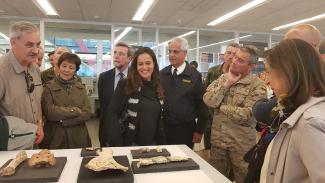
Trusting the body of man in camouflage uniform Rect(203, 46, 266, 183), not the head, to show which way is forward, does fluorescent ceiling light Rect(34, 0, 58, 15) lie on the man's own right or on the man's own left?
on the man's own right

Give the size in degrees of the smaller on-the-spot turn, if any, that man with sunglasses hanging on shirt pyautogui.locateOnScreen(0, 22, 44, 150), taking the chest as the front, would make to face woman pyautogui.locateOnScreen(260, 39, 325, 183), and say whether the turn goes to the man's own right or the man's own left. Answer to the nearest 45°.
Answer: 0° — they already face them

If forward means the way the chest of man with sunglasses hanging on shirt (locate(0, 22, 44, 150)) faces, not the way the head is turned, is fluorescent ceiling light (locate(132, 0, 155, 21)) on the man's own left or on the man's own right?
on the man's own left

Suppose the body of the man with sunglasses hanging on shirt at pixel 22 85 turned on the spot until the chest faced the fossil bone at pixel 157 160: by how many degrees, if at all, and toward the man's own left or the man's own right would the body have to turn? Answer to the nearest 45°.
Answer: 0° — they already face it

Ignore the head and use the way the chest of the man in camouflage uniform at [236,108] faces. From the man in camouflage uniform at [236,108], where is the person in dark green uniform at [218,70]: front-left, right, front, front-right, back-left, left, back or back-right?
back-right

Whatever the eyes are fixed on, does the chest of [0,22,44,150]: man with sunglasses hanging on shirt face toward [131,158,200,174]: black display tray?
yes

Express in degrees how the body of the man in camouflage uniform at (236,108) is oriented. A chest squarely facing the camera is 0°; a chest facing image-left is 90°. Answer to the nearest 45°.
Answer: approximately 45°

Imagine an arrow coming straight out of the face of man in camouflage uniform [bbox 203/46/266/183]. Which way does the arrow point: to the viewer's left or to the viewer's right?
to the viewer's left

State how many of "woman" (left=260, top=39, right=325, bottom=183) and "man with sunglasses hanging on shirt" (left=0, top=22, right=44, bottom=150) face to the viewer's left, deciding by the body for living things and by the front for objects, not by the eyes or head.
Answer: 1

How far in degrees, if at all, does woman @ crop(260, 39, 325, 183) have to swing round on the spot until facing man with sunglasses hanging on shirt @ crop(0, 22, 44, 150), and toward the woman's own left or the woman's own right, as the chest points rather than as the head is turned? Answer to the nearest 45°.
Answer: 0° — they already face them

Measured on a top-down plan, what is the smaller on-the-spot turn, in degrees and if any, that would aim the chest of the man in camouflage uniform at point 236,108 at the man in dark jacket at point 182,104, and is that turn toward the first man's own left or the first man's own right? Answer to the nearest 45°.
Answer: approximately 90° to the first man's own right

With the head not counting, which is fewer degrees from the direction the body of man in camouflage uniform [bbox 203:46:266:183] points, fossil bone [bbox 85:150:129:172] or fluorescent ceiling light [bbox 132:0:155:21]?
the fossil bone

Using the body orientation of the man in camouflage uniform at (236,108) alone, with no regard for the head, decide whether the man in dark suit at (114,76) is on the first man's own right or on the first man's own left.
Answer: on the first man's own right

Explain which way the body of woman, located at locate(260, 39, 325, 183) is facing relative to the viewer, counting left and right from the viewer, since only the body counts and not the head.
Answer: facing to the left of the viewer
